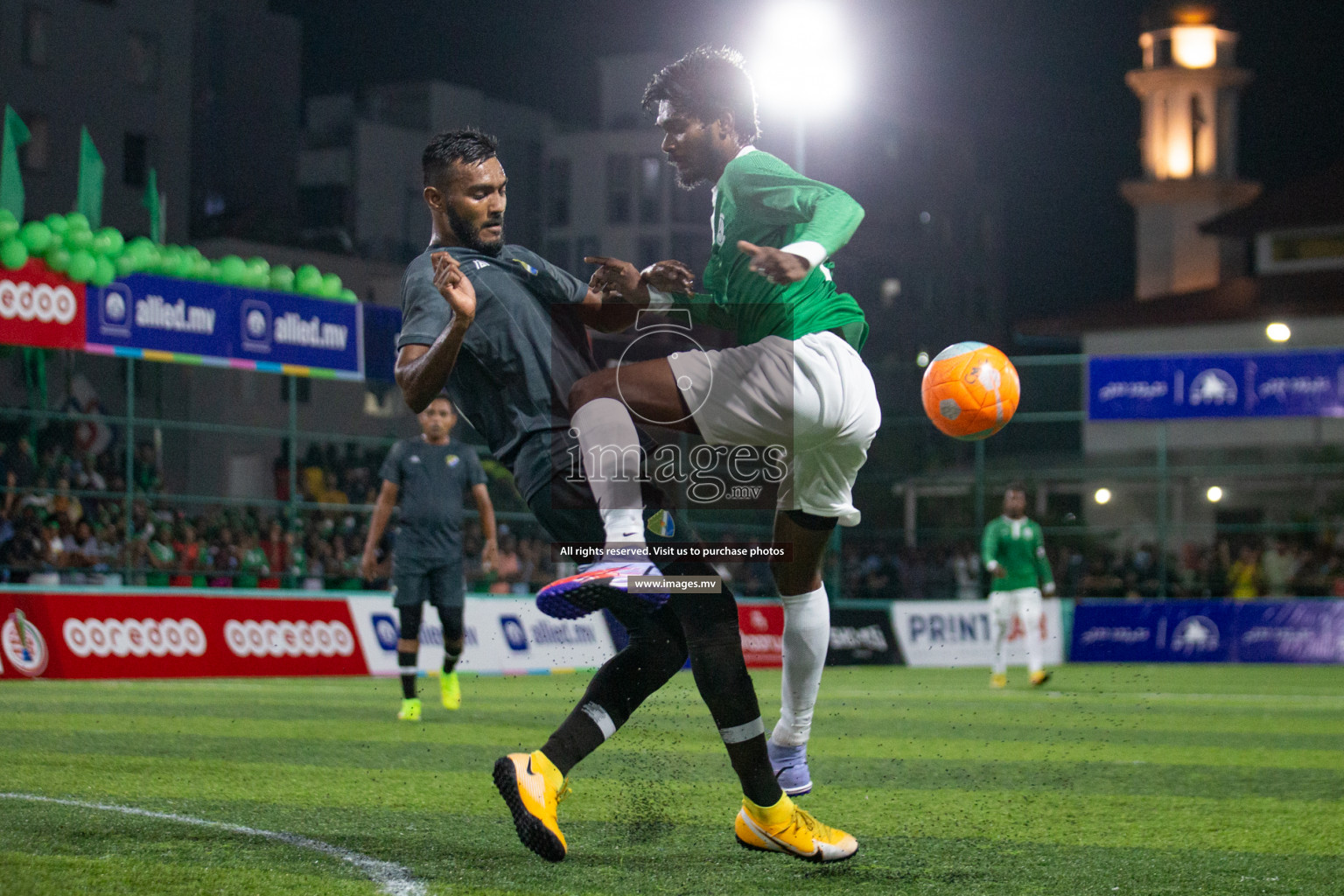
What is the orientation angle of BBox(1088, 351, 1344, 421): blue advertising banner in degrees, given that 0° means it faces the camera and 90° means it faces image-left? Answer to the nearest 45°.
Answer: approximately 0°

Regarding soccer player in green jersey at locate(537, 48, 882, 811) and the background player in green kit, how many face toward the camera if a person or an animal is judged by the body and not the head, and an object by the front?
1

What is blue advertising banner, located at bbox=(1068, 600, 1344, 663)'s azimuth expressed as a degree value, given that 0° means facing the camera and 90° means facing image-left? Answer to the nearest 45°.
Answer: approximately 0°

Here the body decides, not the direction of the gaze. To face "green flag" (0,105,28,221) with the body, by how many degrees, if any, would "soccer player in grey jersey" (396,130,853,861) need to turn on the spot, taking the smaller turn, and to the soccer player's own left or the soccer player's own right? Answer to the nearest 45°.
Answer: approximately 180°

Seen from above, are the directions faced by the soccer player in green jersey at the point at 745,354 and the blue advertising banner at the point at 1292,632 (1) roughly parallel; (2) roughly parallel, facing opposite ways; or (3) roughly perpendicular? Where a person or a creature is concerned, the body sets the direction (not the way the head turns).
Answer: roughly perpendicular

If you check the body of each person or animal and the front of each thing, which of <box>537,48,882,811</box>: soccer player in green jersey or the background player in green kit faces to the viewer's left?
the soccer player in green jersey

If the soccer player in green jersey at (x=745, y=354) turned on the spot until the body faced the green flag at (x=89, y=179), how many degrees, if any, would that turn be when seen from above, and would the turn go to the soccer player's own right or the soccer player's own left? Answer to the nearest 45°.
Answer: approximately 45° to the soccer player's own right

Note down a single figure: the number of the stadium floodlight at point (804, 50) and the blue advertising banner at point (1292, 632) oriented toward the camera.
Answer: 2
